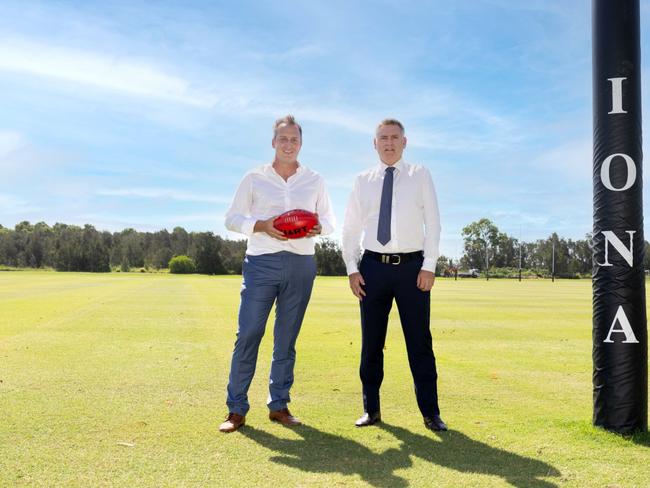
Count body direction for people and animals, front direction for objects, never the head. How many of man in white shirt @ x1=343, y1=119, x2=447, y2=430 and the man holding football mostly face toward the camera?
2

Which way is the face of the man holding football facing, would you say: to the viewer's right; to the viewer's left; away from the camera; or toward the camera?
toward the camera

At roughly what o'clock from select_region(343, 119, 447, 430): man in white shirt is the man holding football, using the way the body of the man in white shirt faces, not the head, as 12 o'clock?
The man holding football is roughly at 3 o'clock from the man in white shirt.

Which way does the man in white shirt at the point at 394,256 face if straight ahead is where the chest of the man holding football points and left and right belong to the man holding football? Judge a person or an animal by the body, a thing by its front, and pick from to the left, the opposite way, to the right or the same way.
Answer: the same way

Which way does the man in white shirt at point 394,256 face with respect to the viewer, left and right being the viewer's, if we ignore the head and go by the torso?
facing the viewer

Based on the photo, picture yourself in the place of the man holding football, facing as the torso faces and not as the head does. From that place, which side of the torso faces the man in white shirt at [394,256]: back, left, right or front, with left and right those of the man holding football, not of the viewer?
left

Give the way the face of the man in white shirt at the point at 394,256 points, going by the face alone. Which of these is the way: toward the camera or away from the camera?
toward the camera

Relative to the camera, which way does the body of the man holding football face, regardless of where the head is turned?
toward the camera
